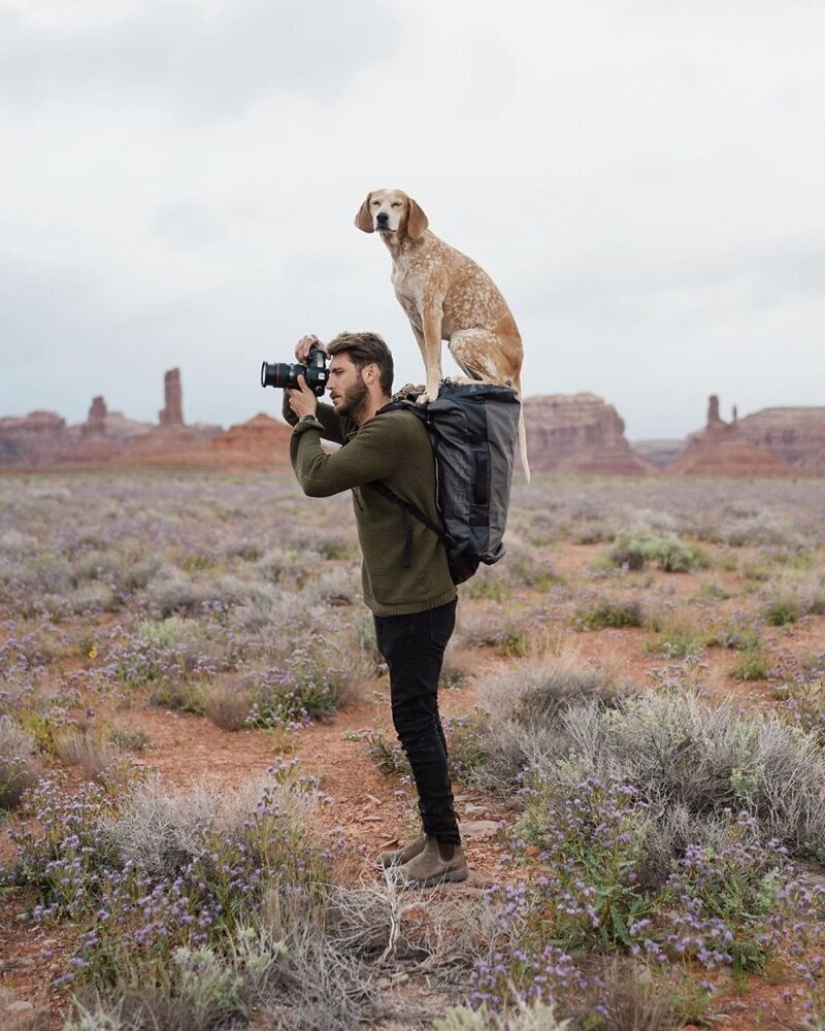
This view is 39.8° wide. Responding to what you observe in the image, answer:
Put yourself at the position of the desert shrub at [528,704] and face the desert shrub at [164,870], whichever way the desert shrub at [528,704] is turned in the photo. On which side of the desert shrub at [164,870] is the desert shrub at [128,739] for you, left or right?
right

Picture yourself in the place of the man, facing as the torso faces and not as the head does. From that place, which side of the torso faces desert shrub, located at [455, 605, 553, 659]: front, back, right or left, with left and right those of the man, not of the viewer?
right

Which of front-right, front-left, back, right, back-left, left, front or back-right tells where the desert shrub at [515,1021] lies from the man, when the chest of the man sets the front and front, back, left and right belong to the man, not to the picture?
left

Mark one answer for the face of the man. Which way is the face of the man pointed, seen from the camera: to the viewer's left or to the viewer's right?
to the viewer's left

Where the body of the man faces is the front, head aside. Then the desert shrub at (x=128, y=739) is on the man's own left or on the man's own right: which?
on the man's own right

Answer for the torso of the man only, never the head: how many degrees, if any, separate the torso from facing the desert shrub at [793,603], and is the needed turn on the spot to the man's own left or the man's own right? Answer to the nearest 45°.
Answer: approximately 135° to the man's own right

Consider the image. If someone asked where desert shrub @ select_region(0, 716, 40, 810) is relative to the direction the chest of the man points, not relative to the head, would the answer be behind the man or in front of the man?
in front

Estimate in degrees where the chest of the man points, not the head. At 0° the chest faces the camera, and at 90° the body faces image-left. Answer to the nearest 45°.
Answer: approximately 90°

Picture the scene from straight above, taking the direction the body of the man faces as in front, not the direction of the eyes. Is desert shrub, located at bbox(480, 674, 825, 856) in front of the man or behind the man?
behind

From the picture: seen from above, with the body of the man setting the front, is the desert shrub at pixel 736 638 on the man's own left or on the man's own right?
on the man's own right

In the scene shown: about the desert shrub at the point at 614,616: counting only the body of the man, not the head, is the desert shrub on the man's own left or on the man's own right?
on the man's own right
